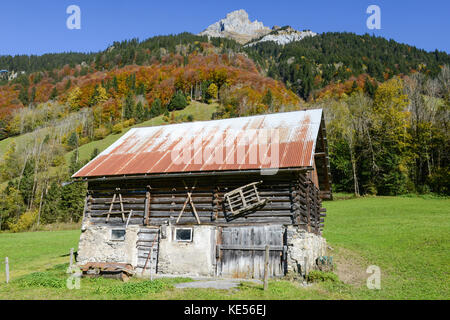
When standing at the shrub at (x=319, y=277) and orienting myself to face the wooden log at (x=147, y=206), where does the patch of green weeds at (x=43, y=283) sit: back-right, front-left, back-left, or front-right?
front-left

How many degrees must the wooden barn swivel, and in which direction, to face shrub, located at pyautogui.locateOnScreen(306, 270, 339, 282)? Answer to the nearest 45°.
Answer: approximately 45° to its left

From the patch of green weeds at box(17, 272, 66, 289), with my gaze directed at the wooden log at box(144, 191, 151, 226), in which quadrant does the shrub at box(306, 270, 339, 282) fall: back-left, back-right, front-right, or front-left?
front-right

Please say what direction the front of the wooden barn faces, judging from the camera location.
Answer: facing the viewer
